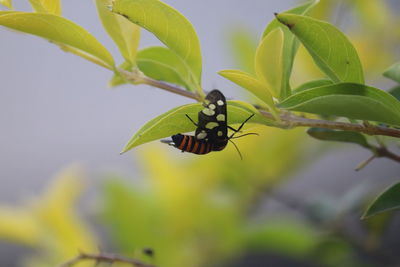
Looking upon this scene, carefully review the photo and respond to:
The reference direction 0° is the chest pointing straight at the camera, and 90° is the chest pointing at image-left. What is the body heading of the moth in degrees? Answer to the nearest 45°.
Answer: approximately 270°

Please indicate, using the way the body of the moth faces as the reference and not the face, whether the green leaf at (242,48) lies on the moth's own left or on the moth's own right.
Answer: on the moth's own left
